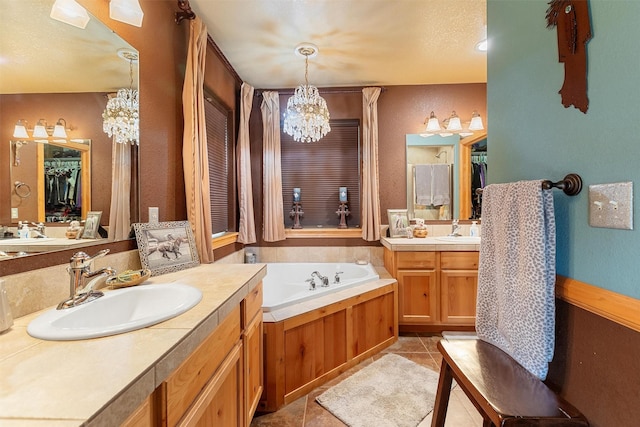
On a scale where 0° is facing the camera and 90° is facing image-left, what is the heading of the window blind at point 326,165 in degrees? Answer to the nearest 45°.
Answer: approximately 0°

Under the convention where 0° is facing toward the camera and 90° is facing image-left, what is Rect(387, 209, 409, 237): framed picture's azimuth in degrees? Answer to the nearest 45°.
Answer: approximately 0°

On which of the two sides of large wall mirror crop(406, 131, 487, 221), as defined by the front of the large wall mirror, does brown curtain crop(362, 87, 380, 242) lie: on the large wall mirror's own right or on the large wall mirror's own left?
on the large wall mirror's own right

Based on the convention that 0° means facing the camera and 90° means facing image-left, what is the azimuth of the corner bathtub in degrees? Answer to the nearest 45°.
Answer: approximately 315°

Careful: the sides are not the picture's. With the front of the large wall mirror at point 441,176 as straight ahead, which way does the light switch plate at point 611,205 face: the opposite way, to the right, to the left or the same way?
to the right

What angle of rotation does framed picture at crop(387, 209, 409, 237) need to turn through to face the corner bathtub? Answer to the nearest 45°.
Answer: approximately 90° to its right

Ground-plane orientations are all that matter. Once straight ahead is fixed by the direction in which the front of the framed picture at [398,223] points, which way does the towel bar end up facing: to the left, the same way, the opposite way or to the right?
to the right

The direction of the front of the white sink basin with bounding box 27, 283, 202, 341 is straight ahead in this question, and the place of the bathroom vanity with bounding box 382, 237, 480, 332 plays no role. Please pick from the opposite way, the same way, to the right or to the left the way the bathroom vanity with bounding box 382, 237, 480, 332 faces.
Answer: to the right

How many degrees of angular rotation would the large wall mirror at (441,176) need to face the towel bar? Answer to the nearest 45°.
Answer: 0° — it already faces it
